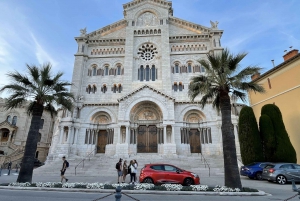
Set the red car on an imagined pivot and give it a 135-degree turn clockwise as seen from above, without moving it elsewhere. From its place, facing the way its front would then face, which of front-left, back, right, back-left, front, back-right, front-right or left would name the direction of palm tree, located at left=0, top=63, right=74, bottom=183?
front-right

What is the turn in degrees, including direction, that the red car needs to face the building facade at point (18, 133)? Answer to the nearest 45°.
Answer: approximately 135° to its left

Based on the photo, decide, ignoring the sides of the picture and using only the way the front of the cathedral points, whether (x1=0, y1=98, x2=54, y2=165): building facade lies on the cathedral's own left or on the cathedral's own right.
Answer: on the cathedral's own right

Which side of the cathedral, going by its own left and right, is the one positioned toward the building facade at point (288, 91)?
left

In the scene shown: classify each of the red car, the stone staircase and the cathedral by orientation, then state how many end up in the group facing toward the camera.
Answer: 2

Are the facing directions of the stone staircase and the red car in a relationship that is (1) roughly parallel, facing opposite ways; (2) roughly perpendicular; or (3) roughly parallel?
roughly perpendicular

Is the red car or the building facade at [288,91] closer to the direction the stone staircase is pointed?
the red car

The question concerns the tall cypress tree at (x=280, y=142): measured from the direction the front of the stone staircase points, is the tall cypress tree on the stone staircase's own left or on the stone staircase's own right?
on the stone staircase's own left

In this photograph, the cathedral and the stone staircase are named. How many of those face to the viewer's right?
0
